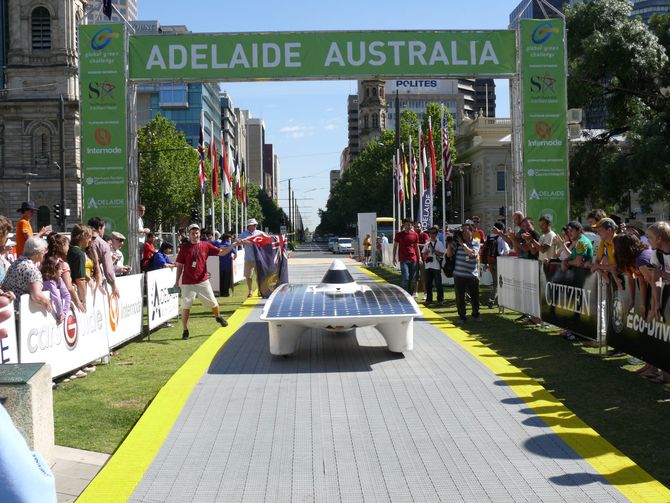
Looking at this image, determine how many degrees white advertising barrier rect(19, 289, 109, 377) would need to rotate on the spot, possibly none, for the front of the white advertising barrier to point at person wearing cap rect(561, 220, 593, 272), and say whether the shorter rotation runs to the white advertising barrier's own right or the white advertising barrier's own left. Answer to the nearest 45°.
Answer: approximately 45° to the white advertising barrier's own left

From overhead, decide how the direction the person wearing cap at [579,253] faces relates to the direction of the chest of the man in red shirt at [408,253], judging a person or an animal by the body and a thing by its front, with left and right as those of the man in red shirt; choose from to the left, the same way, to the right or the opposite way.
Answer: to the right

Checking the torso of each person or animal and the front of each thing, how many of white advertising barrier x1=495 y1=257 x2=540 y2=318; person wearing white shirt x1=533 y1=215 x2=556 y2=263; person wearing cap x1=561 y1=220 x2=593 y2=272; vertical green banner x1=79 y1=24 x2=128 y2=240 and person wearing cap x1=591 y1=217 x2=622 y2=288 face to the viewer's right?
0

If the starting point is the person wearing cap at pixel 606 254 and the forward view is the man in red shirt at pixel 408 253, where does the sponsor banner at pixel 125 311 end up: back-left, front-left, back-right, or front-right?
front-left

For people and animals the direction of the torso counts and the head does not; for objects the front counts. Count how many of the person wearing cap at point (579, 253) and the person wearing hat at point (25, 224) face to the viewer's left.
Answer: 1

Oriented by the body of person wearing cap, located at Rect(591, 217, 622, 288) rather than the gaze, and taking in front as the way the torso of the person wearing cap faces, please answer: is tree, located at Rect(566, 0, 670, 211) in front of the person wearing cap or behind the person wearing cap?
behind

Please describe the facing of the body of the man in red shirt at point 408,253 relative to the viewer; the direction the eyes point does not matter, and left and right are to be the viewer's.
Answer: facing the viewer

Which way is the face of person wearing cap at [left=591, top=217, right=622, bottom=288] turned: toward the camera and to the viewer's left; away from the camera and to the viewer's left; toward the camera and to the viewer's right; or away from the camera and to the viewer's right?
toward the camera and to the viewer's left

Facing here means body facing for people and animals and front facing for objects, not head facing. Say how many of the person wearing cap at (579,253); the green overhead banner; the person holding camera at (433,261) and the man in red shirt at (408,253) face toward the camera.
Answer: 3

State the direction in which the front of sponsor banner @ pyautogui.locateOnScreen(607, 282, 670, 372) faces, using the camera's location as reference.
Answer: facing the viewer and to the left of the viewer

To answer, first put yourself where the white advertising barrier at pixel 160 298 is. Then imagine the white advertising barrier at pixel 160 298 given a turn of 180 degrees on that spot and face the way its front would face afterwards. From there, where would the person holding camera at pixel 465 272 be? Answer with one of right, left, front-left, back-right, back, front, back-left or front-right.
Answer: back-right

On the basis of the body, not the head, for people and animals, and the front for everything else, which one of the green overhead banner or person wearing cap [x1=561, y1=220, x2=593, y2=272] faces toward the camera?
the green overhead banner

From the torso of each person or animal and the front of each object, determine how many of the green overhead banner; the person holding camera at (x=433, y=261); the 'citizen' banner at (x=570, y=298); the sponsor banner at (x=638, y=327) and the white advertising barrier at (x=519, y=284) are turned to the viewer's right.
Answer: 0

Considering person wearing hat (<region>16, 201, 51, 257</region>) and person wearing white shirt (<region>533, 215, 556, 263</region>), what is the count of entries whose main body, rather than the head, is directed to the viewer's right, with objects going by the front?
1

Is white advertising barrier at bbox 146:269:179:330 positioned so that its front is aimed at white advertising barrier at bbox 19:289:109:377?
no

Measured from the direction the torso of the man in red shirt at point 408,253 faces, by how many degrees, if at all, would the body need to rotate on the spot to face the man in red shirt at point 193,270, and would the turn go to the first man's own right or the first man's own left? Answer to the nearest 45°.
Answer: approximately 45° to the first man's own right

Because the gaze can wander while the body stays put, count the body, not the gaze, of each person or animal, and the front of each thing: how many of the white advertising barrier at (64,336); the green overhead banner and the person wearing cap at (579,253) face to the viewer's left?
1

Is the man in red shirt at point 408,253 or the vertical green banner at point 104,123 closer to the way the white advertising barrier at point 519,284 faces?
the vertical green banner

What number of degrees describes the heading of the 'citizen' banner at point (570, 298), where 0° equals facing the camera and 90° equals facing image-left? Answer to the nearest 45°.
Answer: approximately 45°

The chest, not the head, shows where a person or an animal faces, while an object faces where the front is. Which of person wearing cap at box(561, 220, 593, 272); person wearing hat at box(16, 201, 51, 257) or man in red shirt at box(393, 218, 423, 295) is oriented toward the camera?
the man in red shirt
